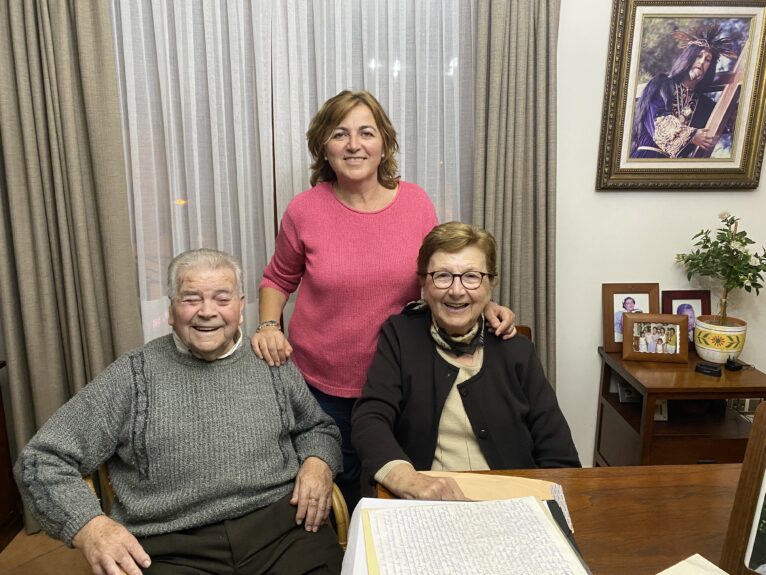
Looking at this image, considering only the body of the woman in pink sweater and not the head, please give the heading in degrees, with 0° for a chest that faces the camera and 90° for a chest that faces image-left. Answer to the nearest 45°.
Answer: approximately 0°

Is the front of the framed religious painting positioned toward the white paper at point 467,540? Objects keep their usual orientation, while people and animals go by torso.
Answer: yes

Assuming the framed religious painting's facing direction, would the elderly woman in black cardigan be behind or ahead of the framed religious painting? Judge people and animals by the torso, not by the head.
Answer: ahead

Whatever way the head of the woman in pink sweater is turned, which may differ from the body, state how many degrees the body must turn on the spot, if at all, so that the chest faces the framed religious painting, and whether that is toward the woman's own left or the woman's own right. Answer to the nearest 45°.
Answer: approximately 135° to the woman's own left

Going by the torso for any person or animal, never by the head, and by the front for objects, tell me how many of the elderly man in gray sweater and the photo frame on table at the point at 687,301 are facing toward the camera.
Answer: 2

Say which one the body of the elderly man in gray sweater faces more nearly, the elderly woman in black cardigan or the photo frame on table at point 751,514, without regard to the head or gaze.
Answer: the photo frame on table

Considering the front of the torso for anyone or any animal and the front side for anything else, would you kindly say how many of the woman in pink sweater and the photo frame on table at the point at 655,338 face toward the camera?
2

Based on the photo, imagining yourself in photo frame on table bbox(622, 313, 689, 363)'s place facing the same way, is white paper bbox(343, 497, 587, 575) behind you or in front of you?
in front
